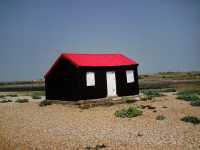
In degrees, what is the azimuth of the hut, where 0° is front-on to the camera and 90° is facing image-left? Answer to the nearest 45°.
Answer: approximately 315°
